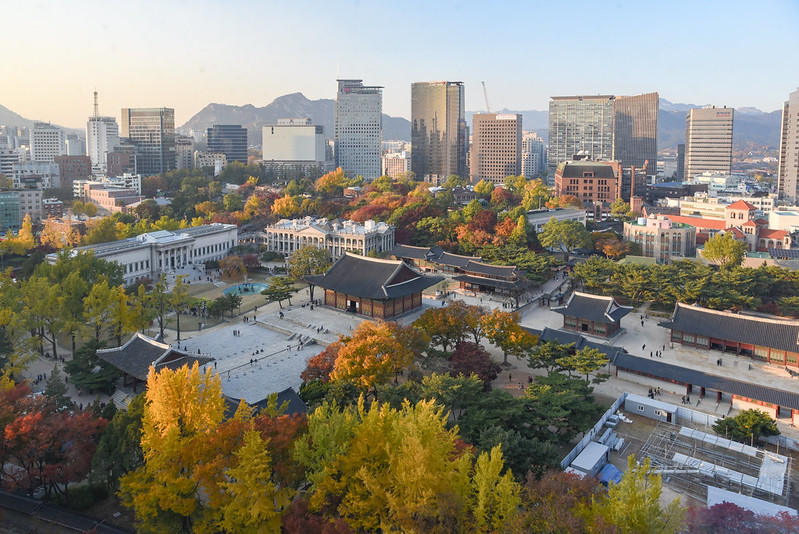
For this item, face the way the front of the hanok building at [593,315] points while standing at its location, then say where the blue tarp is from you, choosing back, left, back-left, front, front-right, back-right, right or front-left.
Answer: front-left

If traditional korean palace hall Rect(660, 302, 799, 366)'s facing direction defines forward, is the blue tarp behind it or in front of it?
in front

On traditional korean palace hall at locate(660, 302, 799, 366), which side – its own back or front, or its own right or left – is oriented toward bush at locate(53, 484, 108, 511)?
front

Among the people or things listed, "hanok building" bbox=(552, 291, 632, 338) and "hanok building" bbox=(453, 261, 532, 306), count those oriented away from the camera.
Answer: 0

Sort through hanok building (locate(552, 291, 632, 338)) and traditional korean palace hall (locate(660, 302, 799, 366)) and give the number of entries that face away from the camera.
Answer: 0

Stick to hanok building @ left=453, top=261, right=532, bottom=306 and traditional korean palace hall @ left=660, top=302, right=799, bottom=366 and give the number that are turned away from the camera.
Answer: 0

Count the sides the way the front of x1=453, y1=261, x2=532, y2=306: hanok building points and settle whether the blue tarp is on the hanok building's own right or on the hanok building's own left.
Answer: on the hanok building's own left

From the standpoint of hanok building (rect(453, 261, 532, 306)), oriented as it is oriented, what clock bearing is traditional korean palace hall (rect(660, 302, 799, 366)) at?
The traditional korean palace hall is roughly at 9 o'clock from the hanok building.

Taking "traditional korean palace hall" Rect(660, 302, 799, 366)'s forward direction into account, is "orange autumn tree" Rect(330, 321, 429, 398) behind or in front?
in front
